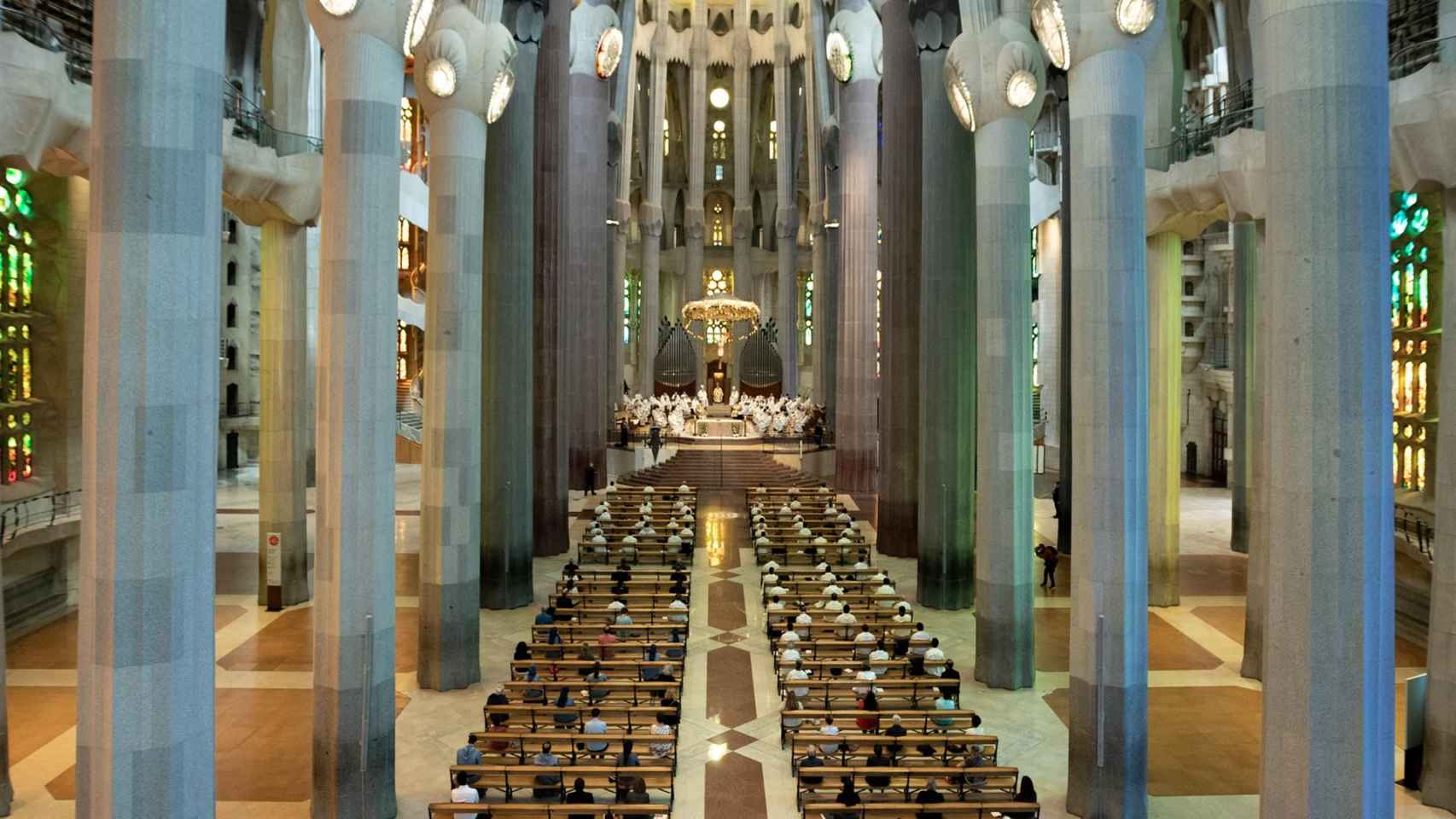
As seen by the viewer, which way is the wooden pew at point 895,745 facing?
away from the camera

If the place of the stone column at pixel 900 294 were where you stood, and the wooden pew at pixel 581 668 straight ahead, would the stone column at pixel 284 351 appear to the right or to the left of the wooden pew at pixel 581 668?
right

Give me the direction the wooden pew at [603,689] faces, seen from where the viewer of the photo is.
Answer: facing away from the viewer

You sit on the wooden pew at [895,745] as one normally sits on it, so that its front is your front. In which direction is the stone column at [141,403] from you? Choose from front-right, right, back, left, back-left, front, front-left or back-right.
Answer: back-left

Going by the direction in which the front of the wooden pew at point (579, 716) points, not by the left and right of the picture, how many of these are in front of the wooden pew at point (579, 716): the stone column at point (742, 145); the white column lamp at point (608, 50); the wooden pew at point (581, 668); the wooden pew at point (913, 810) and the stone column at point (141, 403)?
3

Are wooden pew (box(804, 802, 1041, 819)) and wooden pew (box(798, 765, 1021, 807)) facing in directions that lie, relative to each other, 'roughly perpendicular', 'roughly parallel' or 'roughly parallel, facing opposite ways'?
roughly parallel

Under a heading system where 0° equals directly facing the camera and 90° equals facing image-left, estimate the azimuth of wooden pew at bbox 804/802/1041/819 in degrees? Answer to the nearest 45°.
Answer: approximately 180°

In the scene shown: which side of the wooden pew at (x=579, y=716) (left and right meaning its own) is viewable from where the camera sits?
back

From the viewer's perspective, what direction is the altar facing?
toward the camera

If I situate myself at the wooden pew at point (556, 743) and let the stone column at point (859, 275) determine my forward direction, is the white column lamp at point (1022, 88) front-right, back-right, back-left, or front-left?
front-right

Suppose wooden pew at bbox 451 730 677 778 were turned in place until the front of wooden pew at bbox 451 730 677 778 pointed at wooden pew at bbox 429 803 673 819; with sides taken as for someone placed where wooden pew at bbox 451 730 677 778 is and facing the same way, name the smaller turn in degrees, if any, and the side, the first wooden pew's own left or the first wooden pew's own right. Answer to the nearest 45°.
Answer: approximately 180°

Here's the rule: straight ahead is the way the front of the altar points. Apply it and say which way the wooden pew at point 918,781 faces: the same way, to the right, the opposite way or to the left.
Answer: the opposite way

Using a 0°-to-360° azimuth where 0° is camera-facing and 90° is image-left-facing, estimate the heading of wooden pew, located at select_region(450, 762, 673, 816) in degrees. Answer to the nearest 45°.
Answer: approximately 180°

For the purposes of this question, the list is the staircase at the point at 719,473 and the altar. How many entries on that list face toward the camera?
2

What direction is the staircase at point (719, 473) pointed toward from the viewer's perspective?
toward the camera

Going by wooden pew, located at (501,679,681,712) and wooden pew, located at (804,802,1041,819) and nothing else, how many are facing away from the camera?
2

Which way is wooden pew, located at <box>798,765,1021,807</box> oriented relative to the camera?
away from the camera

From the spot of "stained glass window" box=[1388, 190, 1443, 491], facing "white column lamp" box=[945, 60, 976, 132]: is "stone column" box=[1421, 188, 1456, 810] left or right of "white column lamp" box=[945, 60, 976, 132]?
left

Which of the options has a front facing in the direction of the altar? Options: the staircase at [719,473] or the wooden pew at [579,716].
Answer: the wooden pew

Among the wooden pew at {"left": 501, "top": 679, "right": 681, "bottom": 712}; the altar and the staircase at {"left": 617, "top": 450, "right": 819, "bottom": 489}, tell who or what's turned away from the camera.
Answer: the wooden pew
